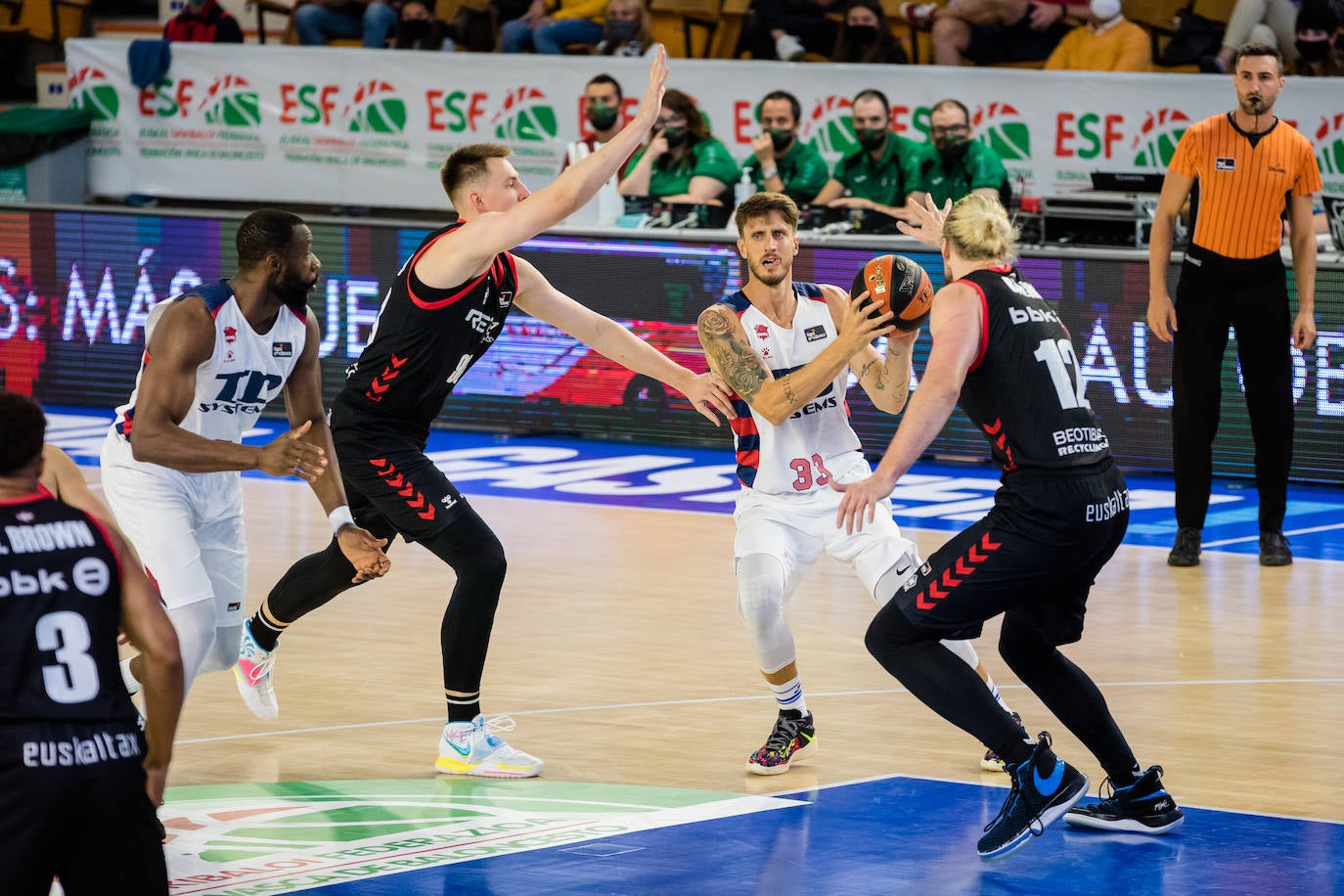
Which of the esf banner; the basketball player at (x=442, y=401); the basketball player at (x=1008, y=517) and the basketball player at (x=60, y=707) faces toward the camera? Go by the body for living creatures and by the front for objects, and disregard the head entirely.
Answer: the esf banner

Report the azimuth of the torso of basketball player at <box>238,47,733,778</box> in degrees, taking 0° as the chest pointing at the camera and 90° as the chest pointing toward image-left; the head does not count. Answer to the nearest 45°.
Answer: approximately 270°

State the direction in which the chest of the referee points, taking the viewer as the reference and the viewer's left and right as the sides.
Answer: facing the viewer

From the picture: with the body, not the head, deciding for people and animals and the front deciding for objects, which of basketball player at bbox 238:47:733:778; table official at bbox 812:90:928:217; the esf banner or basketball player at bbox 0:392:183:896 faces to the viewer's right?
basketball player at bbox 238:47:733:778

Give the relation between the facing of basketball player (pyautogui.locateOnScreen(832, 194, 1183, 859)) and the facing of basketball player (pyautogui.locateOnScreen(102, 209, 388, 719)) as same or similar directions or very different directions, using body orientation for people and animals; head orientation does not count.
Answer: very different directions

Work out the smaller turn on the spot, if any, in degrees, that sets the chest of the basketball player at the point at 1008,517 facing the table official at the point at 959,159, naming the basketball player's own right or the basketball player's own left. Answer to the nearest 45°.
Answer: approximately 45° to the basketball player's own right

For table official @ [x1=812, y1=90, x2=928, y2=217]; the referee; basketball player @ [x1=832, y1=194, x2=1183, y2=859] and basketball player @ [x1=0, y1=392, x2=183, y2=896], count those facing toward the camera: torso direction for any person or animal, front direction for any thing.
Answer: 2

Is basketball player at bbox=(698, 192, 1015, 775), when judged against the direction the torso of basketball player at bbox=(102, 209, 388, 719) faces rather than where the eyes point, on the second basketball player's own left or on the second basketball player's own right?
on the second basketball player's own left

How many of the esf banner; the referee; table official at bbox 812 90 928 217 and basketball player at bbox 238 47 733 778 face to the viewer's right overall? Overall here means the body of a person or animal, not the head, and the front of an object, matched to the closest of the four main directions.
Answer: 1

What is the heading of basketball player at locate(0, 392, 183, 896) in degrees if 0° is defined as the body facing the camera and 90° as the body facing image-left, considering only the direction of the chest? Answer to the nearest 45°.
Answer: approximately 180°

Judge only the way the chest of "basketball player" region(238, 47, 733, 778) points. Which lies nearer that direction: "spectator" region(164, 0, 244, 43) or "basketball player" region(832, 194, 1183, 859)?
the basketball player

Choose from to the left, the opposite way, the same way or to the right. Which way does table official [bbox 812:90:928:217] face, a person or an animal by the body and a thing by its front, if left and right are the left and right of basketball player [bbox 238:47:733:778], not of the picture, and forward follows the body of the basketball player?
to the right

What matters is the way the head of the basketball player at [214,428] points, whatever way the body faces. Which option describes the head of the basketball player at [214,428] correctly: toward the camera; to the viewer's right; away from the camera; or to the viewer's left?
to the viewer's right

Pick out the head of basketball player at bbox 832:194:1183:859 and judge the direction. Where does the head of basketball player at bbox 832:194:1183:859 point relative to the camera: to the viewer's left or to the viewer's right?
to the viewer's left

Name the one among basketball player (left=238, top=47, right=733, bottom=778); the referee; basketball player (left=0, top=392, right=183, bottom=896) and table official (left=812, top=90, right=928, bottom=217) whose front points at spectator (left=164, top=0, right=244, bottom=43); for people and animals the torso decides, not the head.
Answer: basketball player (left=0, top=392, right=183, bottom=896)

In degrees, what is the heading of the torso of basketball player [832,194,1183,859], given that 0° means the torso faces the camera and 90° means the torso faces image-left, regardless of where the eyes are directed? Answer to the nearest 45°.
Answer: approximately 135°

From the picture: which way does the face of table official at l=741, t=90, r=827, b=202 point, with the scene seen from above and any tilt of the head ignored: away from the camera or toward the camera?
toward the camera

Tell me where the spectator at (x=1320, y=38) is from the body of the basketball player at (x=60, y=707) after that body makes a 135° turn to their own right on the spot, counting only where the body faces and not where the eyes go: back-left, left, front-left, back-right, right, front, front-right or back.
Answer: left

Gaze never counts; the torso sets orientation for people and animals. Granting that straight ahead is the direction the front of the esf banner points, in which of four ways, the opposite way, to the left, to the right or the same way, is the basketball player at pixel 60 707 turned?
the opposite way
